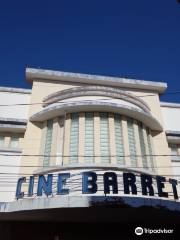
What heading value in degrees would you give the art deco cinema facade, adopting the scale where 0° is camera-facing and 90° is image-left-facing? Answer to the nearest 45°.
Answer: approximately 0°
